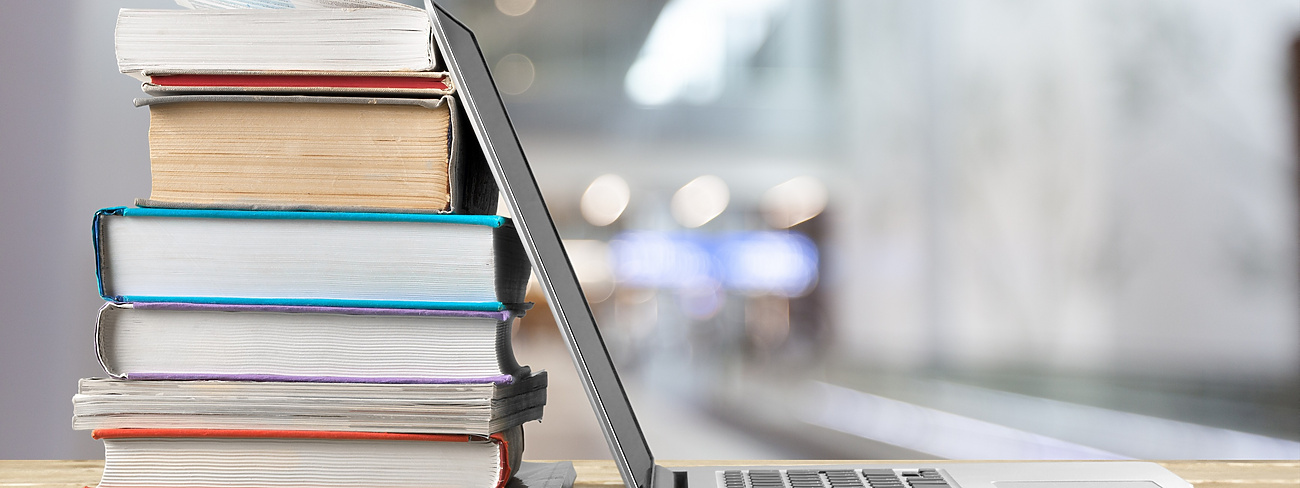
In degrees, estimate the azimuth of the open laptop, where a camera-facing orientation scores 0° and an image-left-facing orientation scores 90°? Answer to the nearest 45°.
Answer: approximately 270°
